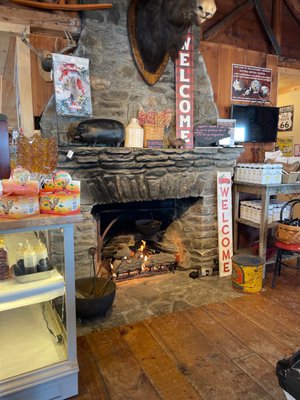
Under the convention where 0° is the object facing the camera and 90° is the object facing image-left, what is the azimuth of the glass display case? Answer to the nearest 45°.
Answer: approximately 315°

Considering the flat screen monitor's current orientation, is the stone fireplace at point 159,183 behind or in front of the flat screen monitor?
in front

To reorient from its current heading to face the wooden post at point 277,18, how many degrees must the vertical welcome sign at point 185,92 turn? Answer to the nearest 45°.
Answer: approximately 135° to its left

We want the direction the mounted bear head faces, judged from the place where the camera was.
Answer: facing the viewer and to the right of the viewer

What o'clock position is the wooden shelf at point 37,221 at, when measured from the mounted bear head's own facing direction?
The wooden shelf is roughly at 2 o'clock from the mounted bear head.

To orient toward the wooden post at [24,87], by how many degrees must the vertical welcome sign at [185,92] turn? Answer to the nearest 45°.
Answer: approximately 45° to its right

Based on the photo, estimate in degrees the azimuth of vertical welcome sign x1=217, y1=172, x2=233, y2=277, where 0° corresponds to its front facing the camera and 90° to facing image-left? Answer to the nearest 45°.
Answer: approximately 0°

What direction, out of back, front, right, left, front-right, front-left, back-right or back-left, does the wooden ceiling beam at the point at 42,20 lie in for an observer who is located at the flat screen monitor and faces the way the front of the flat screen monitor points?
front-right

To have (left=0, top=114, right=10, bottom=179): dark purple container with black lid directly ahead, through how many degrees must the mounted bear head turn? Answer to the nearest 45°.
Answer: approximately 90° to its right

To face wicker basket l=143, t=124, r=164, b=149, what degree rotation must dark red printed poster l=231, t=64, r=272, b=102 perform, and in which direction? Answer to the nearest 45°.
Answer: approximately 45° to its right

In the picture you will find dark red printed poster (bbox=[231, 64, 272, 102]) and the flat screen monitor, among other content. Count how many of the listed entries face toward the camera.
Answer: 2

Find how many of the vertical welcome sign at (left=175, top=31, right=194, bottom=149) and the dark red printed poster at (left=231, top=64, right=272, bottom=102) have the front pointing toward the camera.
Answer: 2
